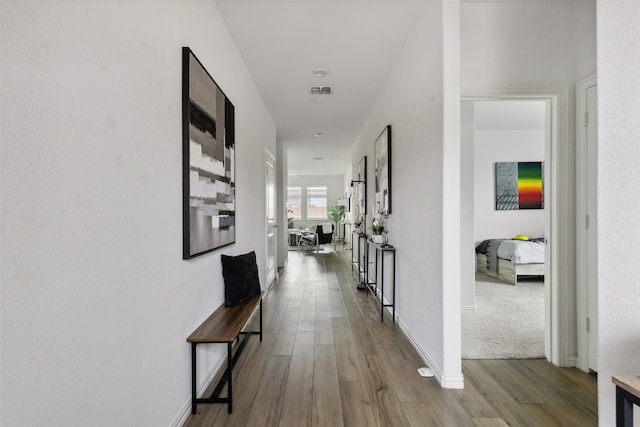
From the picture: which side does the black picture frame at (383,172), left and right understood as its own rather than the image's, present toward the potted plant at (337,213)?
right

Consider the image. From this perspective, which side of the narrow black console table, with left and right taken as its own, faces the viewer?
left

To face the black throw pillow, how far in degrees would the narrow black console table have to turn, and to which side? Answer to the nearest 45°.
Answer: approximately 45° to its left

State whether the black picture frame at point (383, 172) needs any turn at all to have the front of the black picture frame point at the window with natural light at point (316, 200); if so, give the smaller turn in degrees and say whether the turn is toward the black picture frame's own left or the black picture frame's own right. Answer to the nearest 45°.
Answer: approximately 90° to the black picture frame's own right

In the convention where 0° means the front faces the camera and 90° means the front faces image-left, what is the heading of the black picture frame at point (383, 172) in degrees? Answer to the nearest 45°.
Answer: approximately 90°

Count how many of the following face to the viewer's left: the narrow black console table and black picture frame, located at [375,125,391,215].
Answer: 2

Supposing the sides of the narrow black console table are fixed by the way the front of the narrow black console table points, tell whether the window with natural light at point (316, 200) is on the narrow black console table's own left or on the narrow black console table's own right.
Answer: on the narrow black console table's own right

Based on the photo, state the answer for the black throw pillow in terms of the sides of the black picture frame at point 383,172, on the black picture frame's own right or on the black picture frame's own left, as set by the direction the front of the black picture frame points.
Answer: on the black picture frame's own left

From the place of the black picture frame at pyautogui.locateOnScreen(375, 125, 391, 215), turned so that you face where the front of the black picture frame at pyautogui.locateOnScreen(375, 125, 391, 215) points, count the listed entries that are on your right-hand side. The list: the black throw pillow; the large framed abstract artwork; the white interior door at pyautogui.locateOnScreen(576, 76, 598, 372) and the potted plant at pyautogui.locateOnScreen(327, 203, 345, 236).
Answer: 1
